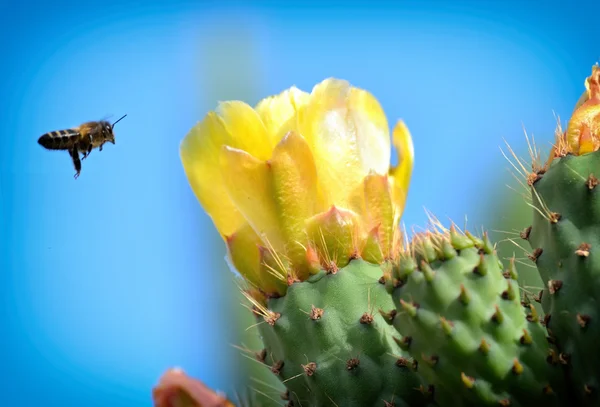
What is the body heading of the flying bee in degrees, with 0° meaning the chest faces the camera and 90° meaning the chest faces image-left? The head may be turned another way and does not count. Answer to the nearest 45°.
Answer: approximately 270°
